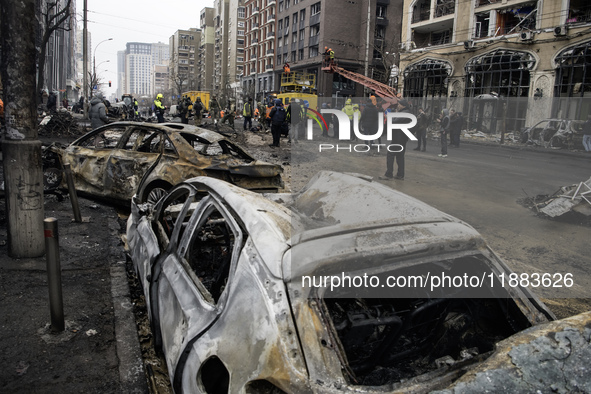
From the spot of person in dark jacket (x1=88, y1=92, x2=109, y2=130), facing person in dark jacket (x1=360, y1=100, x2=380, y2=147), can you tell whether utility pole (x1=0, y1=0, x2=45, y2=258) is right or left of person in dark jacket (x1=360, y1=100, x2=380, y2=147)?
right

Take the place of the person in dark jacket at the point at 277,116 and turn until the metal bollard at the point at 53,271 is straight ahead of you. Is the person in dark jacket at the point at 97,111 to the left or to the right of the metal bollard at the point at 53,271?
right

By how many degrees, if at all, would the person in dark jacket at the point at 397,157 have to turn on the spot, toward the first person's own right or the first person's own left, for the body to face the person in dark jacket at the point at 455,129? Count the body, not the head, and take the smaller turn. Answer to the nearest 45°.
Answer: approximately 90° to the first person's own right

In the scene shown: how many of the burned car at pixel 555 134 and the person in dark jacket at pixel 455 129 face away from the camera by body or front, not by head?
1
